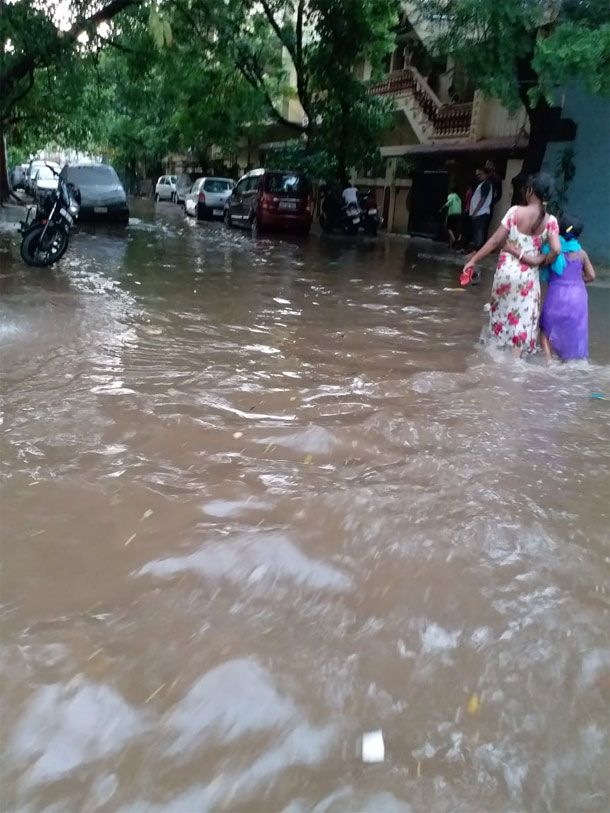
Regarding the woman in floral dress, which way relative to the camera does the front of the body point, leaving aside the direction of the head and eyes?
away from the camera

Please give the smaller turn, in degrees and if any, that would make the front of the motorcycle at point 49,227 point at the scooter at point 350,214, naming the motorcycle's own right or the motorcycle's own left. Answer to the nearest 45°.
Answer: approximately 180°

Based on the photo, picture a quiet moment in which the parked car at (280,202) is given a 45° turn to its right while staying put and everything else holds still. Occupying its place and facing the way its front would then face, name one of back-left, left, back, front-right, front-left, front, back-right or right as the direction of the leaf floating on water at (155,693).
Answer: back

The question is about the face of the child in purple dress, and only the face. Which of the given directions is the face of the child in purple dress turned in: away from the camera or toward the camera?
away from the camera

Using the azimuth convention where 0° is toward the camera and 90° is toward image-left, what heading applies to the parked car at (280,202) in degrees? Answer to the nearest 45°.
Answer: approximately 135°

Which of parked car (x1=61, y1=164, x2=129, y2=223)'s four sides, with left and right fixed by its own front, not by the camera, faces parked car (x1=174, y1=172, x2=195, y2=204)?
back

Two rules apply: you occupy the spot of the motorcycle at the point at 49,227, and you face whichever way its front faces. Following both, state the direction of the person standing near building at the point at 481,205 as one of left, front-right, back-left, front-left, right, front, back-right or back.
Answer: back-left

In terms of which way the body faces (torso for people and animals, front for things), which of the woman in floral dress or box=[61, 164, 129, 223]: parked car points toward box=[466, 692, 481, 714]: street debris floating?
the parked car

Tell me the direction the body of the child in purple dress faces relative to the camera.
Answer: away from the camera

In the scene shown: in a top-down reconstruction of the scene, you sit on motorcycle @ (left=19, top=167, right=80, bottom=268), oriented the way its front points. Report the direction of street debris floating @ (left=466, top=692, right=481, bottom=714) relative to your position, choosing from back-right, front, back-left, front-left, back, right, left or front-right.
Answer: front-left

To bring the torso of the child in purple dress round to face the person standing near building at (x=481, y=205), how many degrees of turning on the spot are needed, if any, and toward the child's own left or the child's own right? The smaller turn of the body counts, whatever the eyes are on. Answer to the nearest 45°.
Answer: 0° — they already face them

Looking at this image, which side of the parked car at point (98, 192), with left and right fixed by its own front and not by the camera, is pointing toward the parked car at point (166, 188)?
back

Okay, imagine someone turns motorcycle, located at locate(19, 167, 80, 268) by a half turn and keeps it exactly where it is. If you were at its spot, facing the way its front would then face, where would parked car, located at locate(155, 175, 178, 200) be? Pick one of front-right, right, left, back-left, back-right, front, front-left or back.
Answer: front-left

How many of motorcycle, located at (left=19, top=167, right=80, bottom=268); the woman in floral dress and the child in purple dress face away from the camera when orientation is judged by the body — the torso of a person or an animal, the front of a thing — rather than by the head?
2

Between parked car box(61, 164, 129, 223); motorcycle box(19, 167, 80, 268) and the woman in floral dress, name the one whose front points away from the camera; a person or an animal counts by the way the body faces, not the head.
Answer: the woman in floral dress

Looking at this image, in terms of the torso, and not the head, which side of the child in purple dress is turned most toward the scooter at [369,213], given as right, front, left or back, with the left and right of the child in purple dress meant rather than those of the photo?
front

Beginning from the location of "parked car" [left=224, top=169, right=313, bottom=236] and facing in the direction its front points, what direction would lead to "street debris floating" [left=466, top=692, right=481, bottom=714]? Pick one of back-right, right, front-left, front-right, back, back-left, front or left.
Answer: back-left

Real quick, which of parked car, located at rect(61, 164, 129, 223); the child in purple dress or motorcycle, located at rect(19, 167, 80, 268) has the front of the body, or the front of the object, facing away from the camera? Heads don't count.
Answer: the child in purple dress
